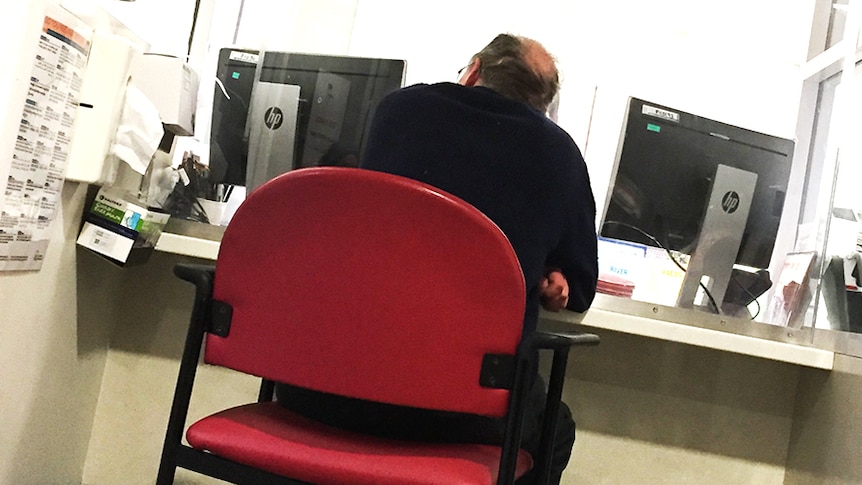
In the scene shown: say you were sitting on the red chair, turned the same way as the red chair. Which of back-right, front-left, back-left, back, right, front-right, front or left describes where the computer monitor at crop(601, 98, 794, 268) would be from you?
front-right

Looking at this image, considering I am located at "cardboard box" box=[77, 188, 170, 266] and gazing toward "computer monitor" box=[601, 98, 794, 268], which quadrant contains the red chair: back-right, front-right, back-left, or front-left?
front-right

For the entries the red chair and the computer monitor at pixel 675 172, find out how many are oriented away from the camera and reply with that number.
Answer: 2

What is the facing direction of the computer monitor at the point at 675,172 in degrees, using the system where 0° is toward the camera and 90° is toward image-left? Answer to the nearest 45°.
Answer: approximately 180°

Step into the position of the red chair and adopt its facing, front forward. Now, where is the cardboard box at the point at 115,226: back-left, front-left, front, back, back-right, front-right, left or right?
front-left

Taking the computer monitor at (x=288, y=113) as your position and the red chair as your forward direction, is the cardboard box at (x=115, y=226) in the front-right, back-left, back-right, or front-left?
front-right

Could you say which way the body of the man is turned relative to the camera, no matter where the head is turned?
away from the camera

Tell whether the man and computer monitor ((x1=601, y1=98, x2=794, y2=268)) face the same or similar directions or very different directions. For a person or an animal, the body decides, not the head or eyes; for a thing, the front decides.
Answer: same or similar directions

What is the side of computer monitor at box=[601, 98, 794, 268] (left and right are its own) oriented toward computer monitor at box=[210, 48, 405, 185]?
left

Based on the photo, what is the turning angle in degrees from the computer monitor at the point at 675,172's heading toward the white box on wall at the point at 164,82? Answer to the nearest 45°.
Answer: approximately 135° to its left

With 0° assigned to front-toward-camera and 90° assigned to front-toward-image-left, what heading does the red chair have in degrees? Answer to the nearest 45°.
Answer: approximately 180°

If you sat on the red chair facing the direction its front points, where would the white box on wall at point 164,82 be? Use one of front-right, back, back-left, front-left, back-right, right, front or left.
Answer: front-left

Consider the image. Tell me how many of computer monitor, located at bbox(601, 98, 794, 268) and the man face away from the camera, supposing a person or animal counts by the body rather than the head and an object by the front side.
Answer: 2
